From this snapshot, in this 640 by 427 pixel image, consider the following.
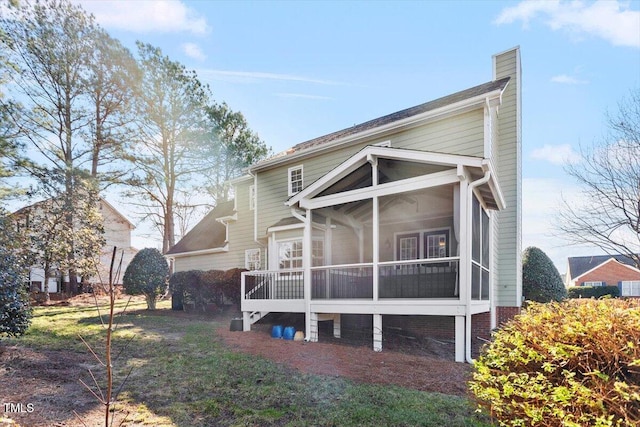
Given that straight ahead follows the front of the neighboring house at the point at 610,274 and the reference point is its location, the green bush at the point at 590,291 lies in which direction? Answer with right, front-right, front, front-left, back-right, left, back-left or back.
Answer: front

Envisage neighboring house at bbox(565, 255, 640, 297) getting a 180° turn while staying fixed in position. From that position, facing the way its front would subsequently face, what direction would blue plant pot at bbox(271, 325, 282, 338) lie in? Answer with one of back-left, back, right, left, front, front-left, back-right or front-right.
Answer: back

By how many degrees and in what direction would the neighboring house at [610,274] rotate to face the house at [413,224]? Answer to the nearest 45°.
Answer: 0° — it already faces it

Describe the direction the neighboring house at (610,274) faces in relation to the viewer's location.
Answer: facing the viewer

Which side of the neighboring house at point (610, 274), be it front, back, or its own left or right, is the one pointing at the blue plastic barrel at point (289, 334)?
front

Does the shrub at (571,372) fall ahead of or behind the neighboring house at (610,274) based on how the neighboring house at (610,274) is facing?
ahead

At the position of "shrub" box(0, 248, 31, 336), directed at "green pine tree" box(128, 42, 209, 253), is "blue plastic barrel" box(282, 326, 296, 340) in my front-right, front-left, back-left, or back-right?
front-right
